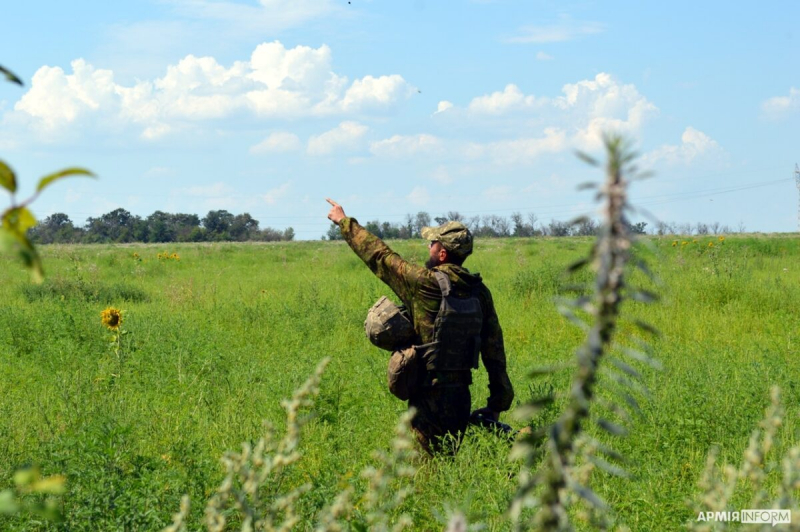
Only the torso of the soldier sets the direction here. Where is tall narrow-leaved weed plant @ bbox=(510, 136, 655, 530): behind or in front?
behind

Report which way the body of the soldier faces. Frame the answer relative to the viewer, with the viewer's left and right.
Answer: facing away from the viewer and to the left of the viewer

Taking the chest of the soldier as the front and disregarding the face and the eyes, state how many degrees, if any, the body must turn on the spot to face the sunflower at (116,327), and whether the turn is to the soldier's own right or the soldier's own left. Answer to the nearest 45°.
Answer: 0° — they already face it

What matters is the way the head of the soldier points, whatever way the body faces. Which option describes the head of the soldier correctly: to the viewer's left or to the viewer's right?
to the viewer's left
